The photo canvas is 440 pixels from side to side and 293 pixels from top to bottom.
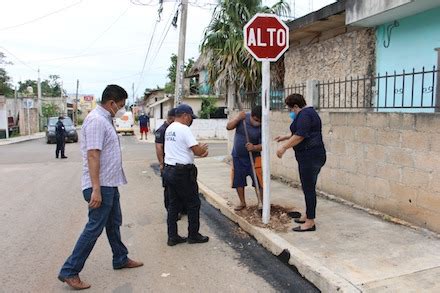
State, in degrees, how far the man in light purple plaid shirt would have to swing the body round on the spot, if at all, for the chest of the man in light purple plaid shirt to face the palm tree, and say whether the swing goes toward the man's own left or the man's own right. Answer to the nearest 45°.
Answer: approximately 45° to the man's own left

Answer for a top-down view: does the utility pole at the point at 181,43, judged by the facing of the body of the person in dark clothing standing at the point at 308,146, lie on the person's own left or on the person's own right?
on the person's own right

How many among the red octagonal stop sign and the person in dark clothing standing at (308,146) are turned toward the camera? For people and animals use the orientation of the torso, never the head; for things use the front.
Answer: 1

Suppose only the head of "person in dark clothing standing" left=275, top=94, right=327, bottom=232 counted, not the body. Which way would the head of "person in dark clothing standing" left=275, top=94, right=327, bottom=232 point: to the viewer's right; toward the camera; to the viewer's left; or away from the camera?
to the viewer's left

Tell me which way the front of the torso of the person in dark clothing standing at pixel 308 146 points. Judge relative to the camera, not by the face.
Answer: to the viewer's left

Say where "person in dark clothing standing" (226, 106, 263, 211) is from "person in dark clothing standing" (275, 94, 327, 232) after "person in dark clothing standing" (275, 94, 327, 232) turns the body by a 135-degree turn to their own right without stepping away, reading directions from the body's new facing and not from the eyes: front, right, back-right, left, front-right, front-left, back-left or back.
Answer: left

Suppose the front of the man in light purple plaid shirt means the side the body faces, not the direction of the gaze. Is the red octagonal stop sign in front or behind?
in front

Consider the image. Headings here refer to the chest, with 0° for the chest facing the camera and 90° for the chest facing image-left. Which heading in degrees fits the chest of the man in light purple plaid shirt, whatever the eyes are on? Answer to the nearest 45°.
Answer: approximately 270°

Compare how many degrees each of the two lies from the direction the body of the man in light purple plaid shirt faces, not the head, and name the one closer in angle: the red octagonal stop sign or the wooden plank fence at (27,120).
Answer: the red octagonal stop sign

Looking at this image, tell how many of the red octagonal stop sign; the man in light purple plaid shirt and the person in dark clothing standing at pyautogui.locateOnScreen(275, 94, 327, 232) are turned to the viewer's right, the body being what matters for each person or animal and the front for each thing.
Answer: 1

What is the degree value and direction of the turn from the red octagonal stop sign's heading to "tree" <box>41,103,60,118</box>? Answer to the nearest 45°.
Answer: approximately 135° to its right

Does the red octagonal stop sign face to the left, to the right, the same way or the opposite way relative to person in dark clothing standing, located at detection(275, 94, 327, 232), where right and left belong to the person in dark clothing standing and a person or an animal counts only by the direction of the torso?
to the left

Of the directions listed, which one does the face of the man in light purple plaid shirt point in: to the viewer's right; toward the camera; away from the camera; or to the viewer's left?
to the viewer's right

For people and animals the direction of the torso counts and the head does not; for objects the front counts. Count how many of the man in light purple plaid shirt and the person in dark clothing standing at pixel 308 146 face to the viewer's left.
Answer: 1
